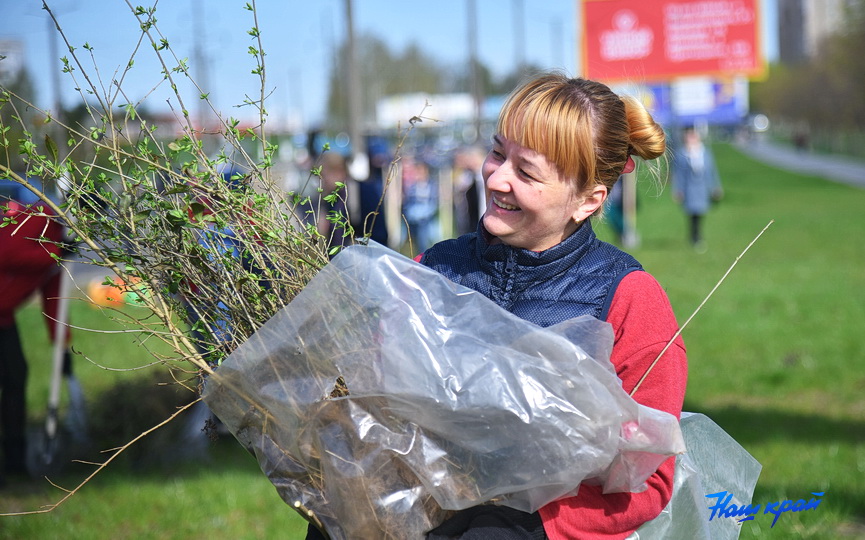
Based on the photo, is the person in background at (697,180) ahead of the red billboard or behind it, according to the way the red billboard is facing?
ahead

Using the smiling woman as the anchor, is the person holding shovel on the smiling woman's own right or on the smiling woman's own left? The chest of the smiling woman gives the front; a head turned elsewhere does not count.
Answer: on the smiling woman's own right

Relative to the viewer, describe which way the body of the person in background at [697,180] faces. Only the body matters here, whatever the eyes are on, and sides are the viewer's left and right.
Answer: facing the viewer

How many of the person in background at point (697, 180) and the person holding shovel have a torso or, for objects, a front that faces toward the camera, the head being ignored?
1

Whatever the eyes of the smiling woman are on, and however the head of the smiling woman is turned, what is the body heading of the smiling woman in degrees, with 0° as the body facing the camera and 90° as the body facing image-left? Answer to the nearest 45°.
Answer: approximately 45°

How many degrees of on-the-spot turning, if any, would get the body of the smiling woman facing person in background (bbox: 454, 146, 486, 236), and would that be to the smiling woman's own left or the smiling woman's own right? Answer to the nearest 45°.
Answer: approximately 135° to the smiling woman's own right

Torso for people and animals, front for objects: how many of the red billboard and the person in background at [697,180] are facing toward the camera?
2

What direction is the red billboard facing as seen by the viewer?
toward the camera

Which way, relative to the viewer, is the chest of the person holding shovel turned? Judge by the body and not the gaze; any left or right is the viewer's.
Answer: facing to the right of the viewer

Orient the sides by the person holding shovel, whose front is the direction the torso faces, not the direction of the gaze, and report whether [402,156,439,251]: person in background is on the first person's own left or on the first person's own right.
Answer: on the first person's own left

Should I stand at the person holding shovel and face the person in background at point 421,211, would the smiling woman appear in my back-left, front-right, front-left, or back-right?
back-right
